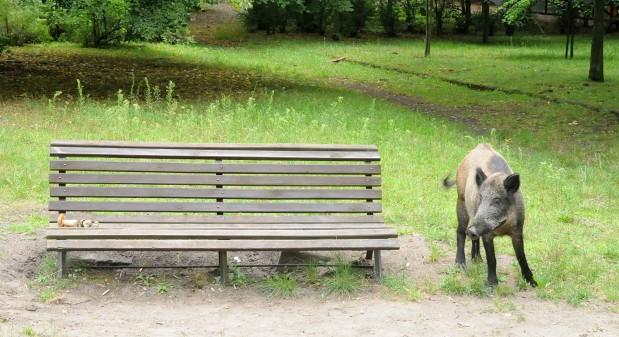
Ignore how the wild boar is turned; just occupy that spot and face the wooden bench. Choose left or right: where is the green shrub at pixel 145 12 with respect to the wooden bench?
right

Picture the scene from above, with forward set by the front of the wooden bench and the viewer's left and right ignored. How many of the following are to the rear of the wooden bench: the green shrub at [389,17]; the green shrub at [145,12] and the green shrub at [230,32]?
3

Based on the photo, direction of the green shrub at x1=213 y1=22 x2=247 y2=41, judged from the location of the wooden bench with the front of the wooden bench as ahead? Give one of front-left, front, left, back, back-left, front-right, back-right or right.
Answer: back

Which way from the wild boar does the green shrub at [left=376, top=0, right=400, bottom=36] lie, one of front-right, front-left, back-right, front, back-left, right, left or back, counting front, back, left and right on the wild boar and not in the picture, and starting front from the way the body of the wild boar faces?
back-left

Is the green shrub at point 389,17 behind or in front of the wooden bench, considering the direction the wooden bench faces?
behind

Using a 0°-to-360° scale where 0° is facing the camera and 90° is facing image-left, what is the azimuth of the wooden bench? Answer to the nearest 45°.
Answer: approximately 0°

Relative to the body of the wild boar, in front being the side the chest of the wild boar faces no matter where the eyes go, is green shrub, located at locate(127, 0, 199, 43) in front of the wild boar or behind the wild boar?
behind

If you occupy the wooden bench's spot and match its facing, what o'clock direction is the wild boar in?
The wild boar is roughly at 10 o'clock from the wooden bench.

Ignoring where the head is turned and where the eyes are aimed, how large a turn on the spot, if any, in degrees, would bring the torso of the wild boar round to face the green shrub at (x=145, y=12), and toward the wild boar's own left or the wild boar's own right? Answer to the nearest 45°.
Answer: approximately 180°

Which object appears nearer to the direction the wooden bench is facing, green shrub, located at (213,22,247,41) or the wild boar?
the wild boar

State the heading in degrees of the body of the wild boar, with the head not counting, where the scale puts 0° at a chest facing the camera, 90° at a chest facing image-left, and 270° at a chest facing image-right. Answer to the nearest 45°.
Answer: approximately 315°

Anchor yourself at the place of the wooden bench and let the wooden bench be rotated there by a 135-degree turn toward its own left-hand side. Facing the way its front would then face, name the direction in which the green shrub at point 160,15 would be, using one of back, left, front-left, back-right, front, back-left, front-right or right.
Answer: front-left

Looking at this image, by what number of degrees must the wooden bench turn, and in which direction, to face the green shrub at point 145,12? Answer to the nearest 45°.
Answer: approximately 180°
